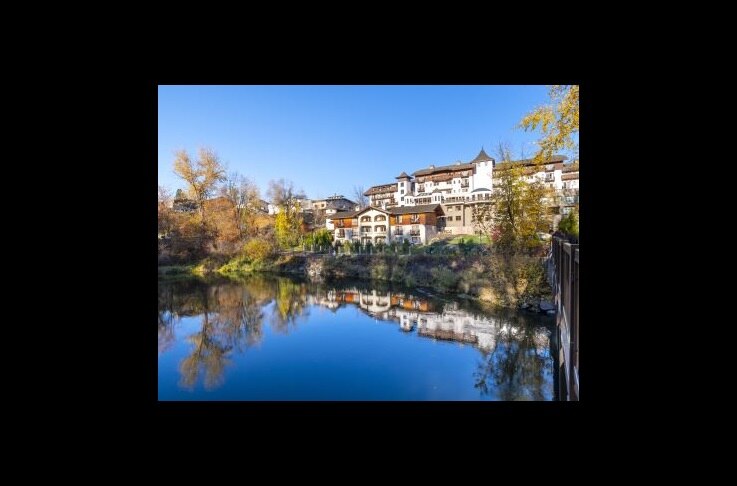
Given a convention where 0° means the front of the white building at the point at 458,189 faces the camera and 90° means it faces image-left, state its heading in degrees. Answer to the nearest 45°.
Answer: approximately 45°

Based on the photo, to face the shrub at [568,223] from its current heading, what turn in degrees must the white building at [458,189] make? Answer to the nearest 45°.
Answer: approximately 90° to its left

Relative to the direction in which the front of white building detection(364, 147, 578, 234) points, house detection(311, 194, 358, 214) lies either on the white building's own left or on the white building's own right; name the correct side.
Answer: on the white building's own right

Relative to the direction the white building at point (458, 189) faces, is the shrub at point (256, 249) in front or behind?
in front

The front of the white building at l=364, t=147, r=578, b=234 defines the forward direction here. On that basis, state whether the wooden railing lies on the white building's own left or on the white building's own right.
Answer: on the white building's own left
